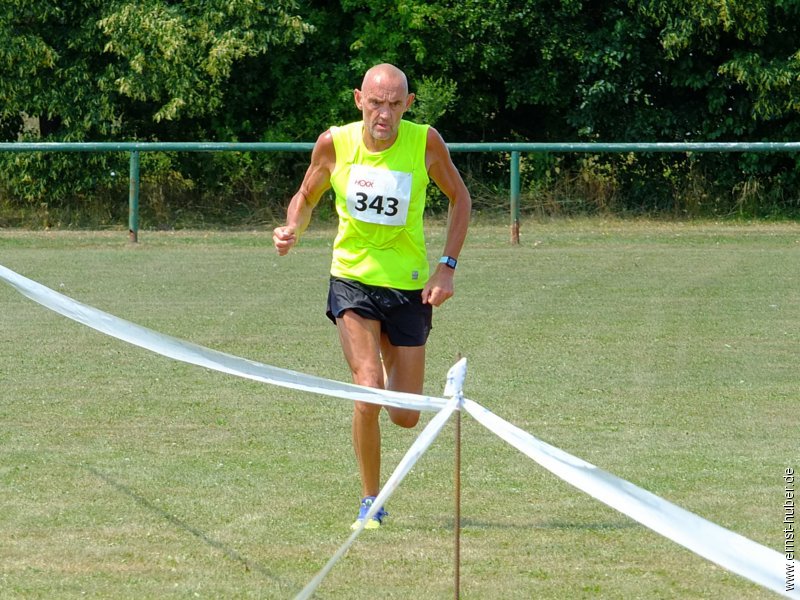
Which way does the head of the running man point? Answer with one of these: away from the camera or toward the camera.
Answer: toward the camera

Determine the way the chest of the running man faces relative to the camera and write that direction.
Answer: toward the camera

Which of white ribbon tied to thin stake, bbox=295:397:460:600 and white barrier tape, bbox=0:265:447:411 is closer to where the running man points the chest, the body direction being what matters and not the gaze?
the white ribbon tied to thin stake

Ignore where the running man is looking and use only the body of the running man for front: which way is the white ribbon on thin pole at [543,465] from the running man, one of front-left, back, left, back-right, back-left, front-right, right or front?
front

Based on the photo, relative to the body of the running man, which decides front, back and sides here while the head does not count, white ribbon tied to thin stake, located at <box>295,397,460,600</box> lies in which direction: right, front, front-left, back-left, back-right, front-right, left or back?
front

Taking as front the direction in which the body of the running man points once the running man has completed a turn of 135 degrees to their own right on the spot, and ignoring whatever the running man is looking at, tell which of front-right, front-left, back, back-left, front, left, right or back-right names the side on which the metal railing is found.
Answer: front-right

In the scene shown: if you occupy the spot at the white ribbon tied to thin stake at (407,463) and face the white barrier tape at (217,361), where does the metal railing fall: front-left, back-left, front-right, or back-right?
front-right

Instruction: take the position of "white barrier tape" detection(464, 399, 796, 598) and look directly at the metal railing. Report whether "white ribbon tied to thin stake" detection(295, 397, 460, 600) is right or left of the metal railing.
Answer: left

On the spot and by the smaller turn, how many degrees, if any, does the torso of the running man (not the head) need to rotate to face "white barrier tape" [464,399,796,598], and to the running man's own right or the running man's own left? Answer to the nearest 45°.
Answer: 0° — they already face it
